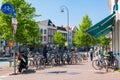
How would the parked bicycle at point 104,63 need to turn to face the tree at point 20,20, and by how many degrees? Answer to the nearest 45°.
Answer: approximately 45° to its right

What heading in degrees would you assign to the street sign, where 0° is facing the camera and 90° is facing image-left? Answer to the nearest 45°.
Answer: approximately 0°

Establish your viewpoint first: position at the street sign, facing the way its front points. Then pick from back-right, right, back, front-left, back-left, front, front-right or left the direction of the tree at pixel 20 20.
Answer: back

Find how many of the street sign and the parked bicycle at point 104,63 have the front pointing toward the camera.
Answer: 1

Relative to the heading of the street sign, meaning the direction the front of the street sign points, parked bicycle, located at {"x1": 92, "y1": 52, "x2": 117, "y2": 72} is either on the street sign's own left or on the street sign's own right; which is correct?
on the street sign's own left

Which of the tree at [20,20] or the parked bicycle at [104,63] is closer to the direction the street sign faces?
the parked bicycle

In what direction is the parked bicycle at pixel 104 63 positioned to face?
to the viewer's left
